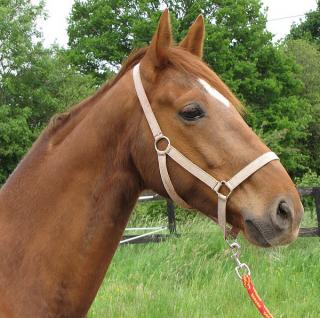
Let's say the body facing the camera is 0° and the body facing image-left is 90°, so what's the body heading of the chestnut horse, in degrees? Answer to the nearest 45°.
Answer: approximately 270°

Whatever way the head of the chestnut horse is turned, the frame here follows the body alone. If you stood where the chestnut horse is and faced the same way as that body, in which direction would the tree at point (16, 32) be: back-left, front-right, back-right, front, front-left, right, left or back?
left
